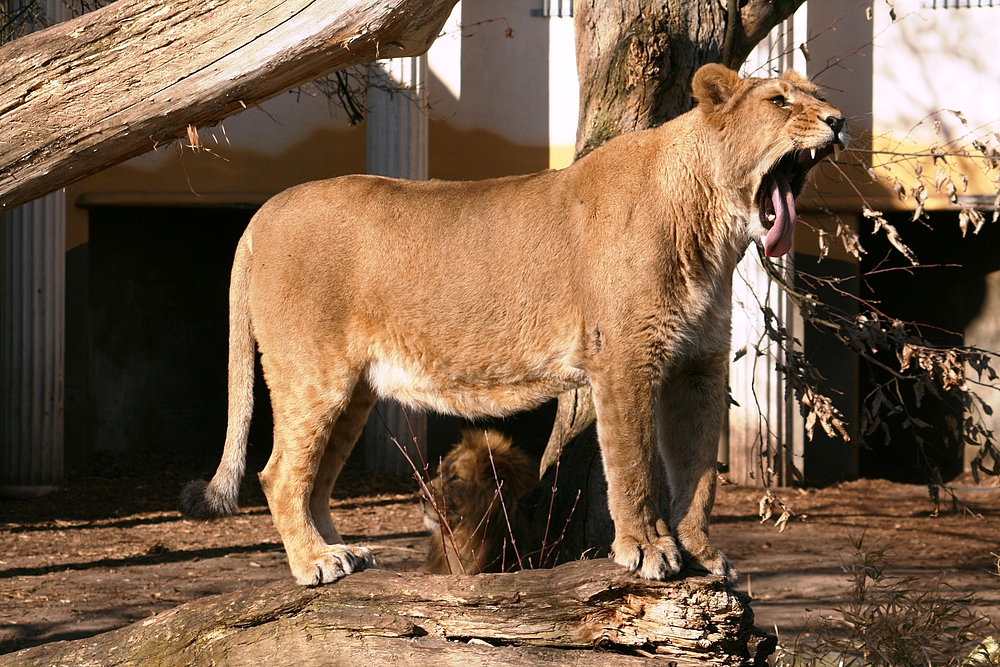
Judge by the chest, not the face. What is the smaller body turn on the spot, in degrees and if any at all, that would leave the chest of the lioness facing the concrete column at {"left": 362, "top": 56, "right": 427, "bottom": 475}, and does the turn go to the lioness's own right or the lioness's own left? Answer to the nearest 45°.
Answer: approximately 90° to the lioness's own left

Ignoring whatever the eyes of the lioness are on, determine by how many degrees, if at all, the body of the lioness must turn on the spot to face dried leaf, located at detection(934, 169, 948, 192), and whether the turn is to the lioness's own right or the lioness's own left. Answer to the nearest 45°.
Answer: approximately 45° to the lioness's own left

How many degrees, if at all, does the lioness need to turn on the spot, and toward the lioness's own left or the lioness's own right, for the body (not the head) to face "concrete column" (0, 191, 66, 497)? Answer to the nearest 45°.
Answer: approximately 135° to the lioness's own left

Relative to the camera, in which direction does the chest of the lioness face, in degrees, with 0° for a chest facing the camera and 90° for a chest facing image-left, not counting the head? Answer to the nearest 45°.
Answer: approximately 270°
